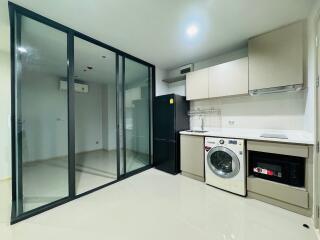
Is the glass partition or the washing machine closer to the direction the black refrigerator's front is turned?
the glass partition

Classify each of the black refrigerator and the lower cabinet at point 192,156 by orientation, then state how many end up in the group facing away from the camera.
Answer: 0

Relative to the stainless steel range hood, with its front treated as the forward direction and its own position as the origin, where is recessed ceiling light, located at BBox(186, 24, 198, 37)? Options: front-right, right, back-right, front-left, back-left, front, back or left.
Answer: front

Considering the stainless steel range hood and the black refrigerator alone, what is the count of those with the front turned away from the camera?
0

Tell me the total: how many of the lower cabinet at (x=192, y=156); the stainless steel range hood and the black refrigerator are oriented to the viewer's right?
0

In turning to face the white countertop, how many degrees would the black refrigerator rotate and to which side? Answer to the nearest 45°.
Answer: approximately 90° to its left

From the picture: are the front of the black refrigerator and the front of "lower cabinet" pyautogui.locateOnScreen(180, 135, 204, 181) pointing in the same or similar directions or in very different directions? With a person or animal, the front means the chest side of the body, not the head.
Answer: same or similar directions

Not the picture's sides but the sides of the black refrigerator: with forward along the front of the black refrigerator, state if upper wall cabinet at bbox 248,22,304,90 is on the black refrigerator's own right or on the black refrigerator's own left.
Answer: on the black refrigerator's own left

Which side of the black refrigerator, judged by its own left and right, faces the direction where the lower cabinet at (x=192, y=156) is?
left

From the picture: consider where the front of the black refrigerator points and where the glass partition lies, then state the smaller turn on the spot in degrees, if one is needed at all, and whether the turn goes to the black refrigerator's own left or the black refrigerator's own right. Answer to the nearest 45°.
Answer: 0° — it already faces it

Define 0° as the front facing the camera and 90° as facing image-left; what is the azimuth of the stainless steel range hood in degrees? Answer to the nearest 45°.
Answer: approximately 45°
